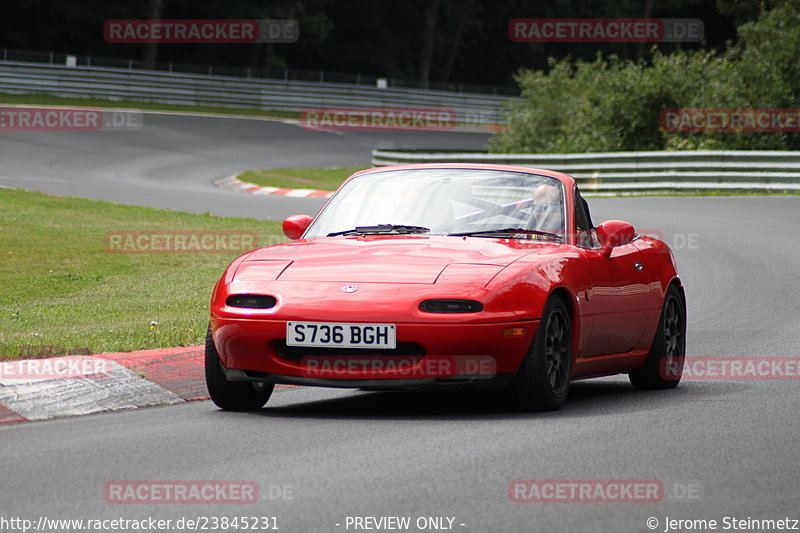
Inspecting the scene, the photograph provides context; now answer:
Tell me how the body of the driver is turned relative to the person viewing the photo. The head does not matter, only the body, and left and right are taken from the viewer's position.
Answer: facing the viewer

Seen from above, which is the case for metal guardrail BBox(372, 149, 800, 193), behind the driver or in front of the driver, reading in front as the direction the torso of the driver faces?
behind
